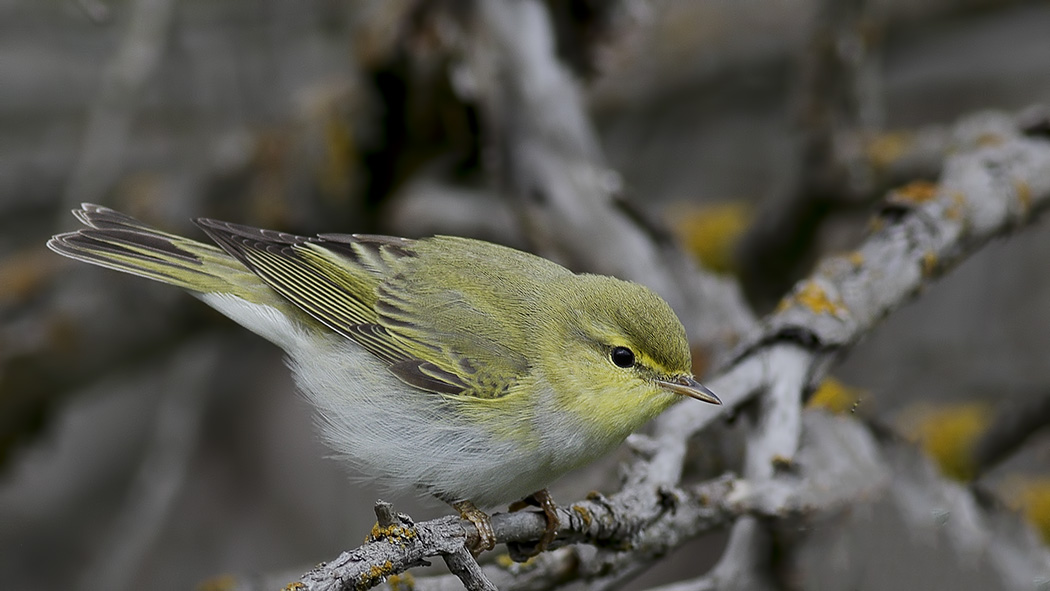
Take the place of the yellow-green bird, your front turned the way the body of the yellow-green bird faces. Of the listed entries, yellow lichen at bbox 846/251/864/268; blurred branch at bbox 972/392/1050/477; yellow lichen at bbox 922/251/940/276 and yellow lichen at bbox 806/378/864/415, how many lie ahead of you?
4

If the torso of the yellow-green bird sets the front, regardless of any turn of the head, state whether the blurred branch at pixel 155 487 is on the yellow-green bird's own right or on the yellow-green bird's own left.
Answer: on the yellow-green bird's own left

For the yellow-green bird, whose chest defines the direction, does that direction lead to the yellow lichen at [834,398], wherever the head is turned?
yes

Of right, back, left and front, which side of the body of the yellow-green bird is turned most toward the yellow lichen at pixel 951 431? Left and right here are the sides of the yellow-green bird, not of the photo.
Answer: front

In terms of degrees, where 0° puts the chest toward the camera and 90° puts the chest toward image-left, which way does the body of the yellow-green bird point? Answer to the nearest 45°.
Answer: approximately 270°

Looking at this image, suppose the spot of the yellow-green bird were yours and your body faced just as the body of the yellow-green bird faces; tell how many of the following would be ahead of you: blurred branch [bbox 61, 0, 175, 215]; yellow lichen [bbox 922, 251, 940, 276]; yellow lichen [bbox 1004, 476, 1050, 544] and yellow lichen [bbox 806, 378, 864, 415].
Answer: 3

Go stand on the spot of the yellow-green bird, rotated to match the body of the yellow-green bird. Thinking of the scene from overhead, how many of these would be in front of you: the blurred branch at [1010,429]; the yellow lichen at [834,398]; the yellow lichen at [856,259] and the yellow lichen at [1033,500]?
4

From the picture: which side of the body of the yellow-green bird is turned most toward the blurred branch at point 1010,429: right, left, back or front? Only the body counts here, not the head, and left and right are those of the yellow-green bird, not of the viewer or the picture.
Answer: front
